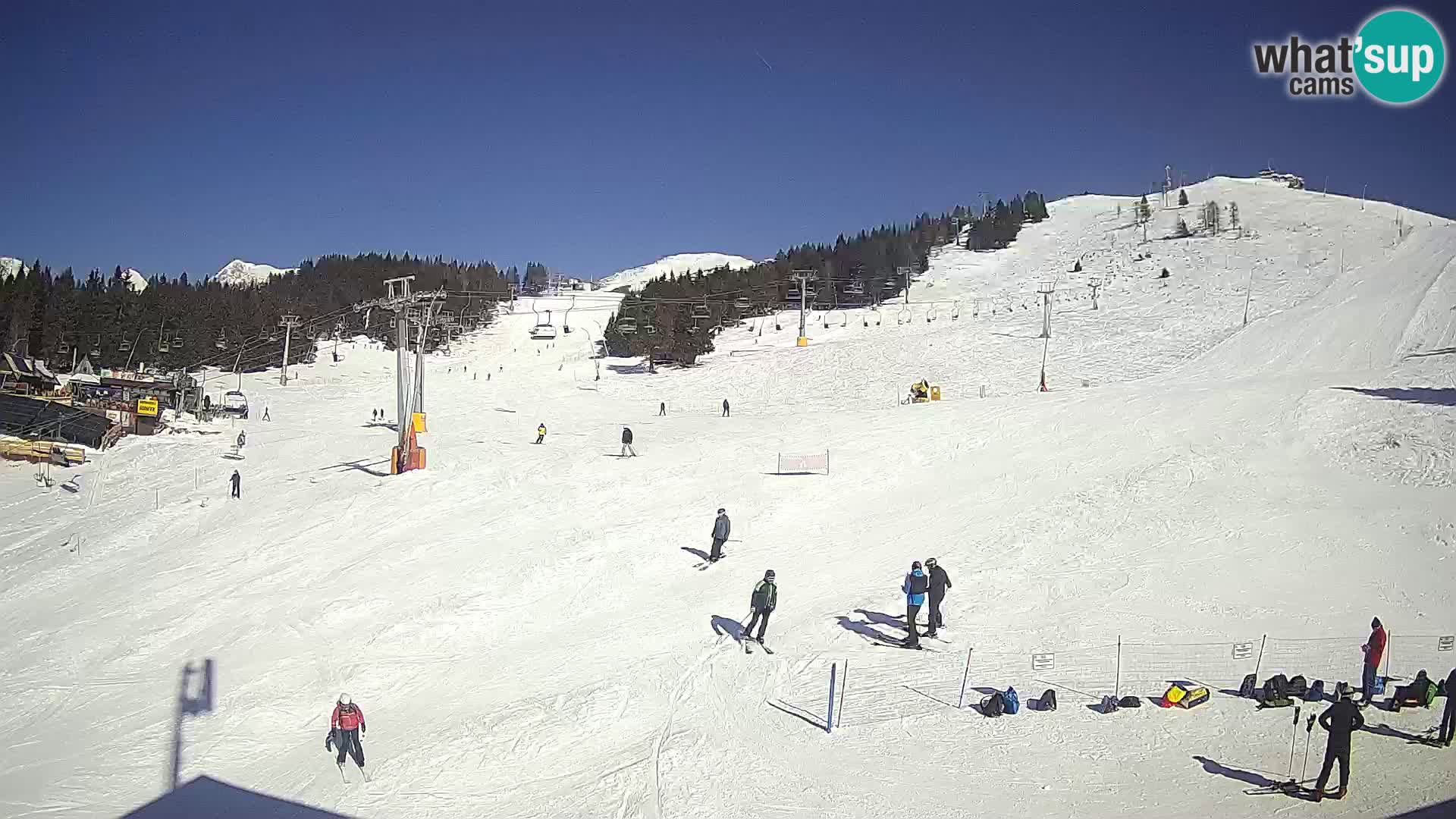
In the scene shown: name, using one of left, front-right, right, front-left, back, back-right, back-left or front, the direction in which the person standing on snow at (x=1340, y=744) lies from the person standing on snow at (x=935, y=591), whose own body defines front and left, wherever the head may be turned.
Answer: left

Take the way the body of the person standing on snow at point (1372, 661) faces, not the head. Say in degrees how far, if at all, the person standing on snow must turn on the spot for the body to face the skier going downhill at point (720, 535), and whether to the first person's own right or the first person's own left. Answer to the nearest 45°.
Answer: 0° — they already face them

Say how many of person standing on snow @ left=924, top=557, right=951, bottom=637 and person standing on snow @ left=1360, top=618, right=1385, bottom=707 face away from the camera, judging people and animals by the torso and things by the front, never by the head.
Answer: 0

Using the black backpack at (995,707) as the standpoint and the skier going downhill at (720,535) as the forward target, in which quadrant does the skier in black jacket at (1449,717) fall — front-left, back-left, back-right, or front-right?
back-right

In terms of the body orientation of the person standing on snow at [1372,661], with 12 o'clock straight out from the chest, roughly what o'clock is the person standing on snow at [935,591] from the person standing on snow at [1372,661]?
the person standing on snow at [935,591] is roughly at 12 o'clock from the person standing on snow at [1372,661].

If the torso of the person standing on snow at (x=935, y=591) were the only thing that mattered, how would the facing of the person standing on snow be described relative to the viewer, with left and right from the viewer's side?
facing the viewer and to the left of the viewer

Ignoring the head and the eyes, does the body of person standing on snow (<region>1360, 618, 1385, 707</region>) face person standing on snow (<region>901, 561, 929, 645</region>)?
yes

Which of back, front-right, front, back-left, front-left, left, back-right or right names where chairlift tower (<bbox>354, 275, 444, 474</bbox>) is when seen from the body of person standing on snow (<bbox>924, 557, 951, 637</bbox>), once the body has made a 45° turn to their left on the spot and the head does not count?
back-right

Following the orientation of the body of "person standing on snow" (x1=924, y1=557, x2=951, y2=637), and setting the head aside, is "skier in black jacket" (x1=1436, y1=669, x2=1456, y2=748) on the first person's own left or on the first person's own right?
on the first person's own left

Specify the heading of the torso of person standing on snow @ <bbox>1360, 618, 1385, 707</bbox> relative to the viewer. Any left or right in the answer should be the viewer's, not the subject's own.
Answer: facing to the left of the viewer

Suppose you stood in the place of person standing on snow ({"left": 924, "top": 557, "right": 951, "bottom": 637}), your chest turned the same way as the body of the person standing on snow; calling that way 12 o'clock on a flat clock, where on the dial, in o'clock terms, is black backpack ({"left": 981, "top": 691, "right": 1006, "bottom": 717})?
The black backpack is roughly at 10 o'clock from the person standing on snow.

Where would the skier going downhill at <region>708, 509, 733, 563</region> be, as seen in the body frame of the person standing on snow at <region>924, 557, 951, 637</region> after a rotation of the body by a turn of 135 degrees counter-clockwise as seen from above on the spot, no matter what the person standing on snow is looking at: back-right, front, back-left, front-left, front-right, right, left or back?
back-left
